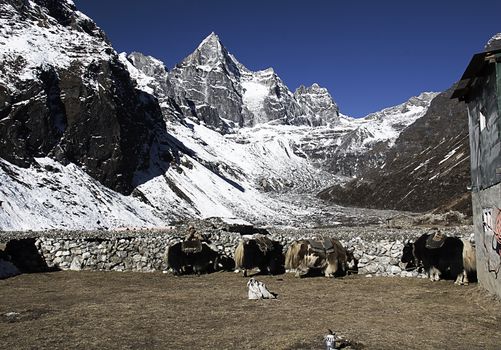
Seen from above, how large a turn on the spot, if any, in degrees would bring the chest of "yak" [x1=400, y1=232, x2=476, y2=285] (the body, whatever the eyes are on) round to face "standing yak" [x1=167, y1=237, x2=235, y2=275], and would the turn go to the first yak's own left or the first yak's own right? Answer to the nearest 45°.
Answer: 0° — it already faces it

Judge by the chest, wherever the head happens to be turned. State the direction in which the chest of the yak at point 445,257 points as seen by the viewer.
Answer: to the viewer's left

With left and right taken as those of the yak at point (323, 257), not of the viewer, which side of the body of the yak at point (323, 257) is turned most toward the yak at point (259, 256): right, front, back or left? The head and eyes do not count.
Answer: back

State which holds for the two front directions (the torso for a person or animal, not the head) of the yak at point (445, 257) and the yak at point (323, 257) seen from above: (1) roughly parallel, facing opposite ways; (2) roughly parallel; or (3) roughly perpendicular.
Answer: roughly parallel, facing opposite ways

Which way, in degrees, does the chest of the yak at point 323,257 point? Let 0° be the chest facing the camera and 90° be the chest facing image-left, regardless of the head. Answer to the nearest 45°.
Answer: approximately 270°

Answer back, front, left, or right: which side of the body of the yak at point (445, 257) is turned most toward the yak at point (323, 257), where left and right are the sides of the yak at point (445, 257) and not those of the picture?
front

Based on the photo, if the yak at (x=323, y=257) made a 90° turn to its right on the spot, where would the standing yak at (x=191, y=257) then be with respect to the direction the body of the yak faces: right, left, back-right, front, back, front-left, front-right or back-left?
right

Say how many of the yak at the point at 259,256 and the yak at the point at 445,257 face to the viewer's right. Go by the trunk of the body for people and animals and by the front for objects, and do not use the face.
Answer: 1

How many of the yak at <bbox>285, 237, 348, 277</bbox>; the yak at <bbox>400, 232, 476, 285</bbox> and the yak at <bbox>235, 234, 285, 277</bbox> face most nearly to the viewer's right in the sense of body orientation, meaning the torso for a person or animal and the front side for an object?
2

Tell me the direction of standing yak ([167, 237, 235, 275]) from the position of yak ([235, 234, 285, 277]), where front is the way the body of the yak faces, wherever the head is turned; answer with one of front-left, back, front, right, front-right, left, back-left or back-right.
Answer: back

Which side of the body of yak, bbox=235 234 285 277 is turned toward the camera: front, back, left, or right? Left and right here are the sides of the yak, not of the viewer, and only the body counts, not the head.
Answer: right
